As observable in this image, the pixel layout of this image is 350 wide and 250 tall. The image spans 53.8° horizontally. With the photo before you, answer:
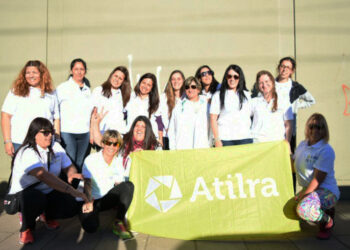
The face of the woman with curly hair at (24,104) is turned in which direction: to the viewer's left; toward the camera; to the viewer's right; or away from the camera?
toward the camera

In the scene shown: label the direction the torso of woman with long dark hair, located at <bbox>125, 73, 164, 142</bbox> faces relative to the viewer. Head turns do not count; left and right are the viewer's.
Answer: facing the viewer

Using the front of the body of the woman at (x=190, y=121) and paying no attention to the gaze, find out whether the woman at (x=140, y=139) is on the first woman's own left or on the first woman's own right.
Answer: on the first woman's own right

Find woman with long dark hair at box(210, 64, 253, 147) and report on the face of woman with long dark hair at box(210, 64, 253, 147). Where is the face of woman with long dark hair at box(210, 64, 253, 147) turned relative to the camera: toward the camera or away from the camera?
toward the camera

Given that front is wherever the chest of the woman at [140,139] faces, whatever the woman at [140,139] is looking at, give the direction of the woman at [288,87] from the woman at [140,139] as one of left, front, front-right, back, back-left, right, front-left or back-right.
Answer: left

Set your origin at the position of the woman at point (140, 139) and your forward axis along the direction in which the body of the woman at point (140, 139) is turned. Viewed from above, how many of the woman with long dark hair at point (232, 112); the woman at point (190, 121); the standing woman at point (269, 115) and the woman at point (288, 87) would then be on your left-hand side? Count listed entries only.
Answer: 4

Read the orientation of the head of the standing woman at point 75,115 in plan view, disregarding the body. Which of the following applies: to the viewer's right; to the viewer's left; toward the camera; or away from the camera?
toward the camera

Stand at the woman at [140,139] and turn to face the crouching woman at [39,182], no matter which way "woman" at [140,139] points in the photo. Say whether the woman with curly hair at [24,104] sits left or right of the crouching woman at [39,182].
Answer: right

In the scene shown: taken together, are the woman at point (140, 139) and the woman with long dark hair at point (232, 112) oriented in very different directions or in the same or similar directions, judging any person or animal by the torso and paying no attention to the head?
same or similar directions

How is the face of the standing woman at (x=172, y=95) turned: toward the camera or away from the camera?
toward the camera

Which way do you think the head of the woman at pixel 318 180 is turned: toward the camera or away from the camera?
toward the camera

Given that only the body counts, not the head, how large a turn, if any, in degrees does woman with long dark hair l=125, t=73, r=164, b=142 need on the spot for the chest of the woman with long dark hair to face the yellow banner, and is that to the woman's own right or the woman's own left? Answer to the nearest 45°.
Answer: approximately 45° to the woman's own left

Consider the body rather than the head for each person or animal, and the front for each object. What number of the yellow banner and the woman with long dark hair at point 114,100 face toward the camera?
2

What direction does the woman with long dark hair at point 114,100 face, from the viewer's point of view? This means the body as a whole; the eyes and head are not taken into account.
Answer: toward the camera

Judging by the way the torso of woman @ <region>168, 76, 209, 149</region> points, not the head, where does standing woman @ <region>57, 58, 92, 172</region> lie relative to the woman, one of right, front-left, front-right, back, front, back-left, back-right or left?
right
